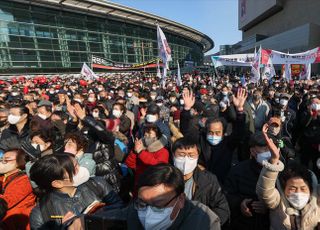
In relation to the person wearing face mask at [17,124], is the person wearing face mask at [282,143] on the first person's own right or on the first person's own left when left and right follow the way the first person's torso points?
on the first person's own left

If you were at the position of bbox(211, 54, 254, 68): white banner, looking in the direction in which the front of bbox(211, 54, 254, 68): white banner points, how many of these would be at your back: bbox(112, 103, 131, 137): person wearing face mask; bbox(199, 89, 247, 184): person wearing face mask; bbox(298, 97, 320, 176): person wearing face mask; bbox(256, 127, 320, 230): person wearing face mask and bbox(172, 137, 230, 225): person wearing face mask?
0

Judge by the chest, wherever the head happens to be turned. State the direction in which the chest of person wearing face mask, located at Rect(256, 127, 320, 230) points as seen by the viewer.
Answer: toward the camera

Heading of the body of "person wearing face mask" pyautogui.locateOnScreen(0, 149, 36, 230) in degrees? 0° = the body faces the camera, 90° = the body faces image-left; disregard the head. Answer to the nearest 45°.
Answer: approximately 45°

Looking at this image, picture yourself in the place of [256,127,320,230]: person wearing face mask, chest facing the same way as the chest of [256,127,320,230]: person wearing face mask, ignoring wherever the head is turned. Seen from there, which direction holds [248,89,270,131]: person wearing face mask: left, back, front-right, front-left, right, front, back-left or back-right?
back

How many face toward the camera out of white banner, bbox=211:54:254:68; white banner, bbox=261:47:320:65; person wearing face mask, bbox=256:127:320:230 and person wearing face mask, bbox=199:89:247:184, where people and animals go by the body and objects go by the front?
4

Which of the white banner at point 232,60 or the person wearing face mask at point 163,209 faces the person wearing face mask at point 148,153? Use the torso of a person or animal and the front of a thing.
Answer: the white banner

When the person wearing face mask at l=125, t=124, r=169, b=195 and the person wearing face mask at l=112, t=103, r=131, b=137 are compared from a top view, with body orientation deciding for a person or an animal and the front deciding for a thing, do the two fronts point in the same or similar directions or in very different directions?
same or similar directions

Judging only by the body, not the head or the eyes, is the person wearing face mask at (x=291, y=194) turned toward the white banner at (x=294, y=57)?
no

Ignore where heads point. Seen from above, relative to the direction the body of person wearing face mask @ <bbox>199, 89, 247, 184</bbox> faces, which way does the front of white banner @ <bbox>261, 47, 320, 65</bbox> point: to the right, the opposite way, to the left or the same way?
the same way

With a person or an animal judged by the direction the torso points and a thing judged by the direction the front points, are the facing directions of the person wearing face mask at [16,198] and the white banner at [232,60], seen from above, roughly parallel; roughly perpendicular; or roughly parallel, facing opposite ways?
roughly parallel

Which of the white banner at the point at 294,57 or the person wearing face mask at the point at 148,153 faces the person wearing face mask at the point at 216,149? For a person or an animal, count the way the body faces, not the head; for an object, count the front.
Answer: the white banner

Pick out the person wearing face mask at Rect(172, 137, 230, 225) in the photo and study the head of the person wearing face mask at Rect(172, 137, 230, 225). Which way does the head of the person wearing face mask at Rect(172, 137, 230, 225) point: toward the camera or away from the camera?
toward the camera

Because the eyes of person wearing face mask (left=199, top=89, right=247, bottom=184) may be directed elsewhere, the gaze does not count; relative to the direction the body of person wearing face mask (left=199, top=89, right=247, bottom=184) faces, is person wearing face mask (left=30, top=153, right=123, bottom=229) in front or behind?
in front

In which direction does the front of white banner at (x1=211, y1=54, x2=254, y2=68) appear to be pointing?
toward the camera

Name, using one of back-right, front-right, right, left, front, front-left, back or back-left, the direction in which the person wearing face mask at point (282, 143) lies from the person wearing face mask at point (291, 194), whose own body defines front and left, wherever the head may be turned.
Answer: back

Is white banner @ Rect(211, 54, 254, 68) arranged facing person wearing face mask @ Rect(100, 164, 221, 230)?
yes

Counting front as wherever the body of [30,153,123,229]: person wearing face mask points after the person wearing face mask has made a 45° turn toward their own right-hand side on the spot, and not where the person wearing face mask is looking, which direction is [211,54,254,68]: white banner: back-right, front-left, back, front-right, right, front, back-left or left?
back-left

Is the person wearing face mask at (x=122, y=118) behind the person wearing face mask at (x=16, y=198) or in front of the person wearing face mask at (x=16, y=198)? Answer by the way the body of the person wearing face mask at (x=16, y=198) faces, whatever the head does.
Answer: behind
